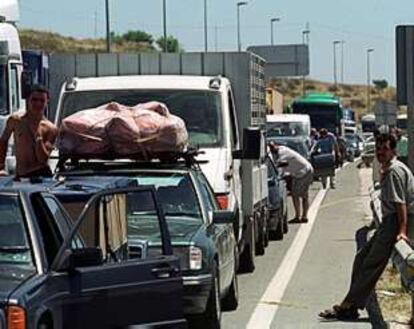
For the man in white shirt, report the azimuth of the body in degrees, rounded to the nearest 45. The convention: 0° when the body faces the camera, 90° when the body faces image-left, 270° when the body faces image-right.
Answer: approximately 90°

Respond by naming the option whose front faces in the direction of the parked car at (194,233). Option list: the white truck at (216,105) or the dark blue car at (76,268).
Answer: the white truck

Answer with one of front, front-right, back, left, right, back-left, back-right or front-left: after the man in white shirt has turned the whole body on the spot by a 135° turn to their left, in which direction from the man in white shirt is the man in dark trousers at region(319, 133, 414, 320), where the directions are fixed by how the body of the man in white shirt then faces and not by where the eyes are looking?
front-right

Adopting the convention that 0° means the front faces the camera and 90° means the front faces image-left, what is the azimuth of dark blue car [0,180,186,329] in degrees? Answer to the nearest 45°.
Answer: approximately 45°

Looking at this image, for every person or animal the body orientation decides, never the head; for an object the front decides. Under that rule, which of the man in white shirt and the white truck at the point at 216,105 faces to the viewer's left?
the man in white shirt

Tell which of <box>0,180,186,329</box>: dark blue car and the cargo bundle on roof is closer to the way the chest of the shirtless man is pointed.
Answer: the dark blue car

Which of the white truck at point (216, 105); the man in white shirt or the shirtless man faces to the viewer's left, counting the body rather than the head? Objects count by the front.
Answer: the man in white shirt

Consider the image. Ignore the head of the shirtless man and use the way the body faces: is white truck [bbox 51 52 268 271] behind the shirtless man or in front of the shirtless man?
behind

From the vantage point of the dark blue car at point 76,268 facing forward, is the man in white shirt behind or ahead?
behind
